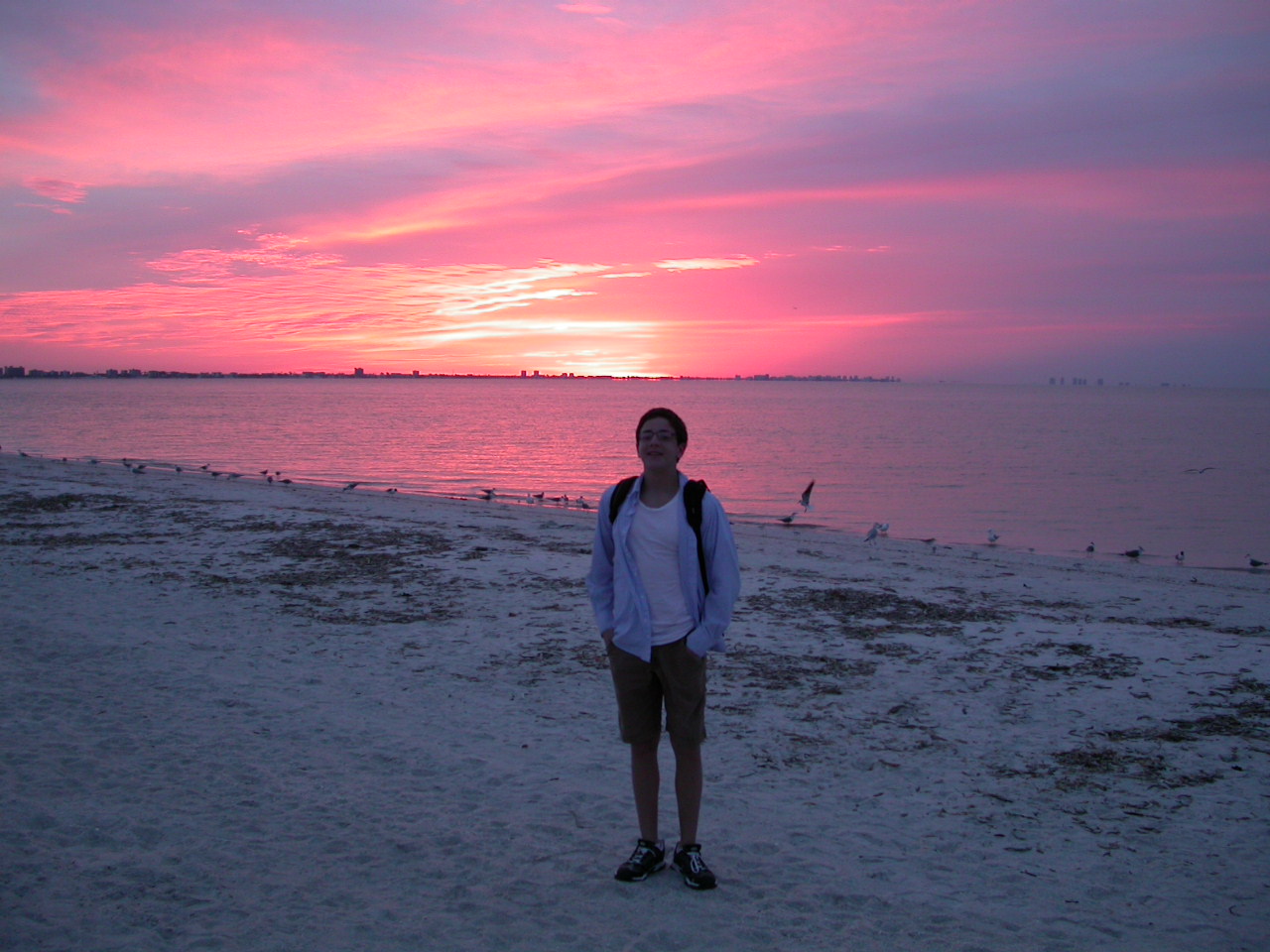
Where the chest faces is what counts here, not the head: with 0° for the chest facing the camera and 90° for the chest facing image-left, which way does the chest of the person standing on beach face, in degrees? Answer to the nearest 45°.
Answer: approximately 0°
